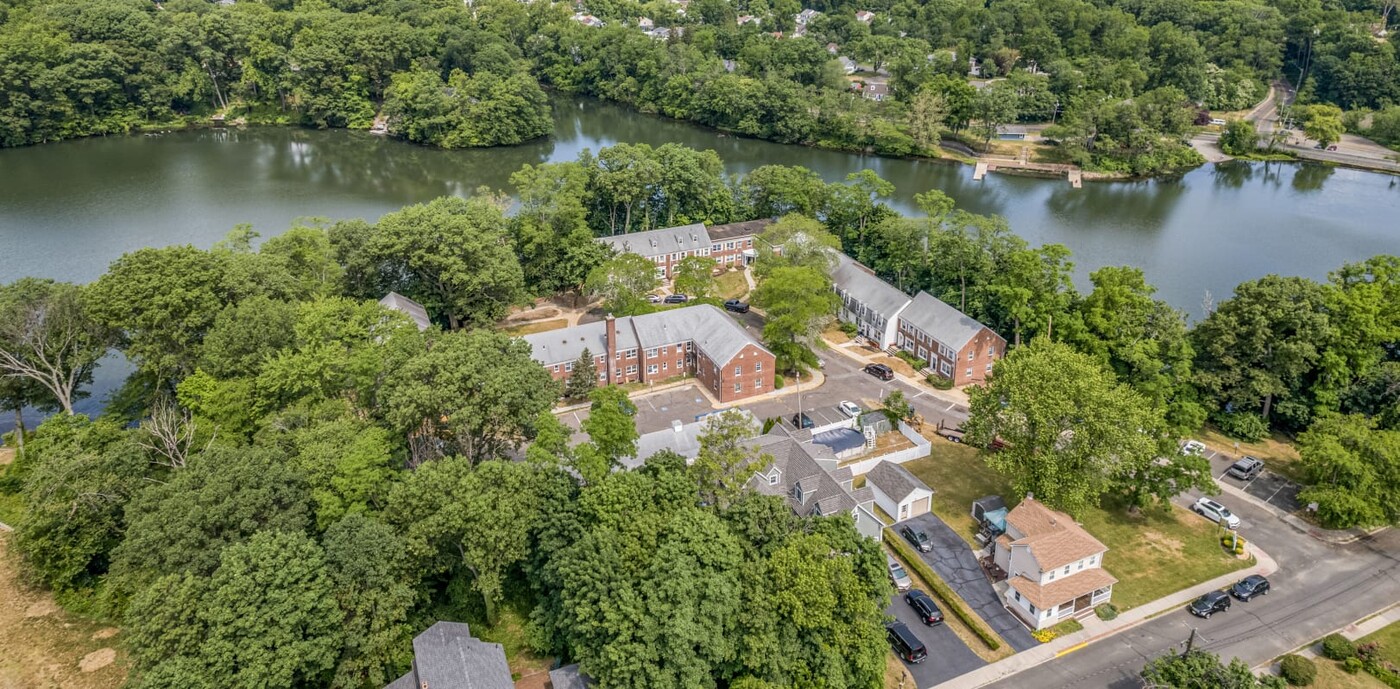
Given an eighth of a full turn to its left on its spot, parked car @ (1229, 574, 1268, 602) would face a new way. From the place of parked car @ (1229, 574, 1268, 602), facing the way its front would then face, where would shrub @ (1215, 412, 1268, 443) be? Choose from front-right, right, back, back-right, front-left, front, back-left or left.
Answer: back

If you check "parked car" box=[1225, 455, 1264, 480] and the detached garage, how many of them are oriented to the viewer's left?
0

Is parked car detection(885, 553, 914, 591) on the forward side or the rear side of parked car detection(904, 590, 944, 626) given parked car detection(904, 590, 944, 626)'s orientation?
on the forward side

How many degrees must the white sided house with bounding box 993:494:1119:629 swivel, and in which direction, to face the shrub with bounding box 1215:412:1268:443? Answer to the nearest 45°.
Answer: approximately 90° to its left

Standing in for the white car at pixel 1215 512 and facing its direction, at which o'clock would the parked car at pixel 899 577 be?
The parked car is roughly at 3 o'clock from the white car.

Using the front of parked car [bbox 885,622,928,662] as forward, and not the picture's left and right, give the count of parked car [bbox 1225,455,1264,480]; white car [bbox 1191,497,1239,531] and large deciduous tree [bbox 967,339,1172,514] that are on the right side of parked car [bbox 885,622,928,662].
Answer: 3

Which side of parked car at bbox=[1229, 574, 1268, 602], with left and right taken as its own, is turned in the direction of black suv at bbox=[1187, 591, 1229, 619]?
front

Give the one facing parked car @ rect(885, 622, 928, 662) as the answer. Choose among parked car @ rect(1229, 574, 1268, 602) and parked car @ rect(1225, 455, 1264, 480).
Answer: parked car @ rect(1229, 574, 1268, 602)

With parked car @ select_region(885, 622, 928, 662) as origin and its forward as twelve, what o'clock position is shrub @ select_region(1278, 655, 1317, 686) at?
The shrub is roughly at 4 o'clock from the parked car.
